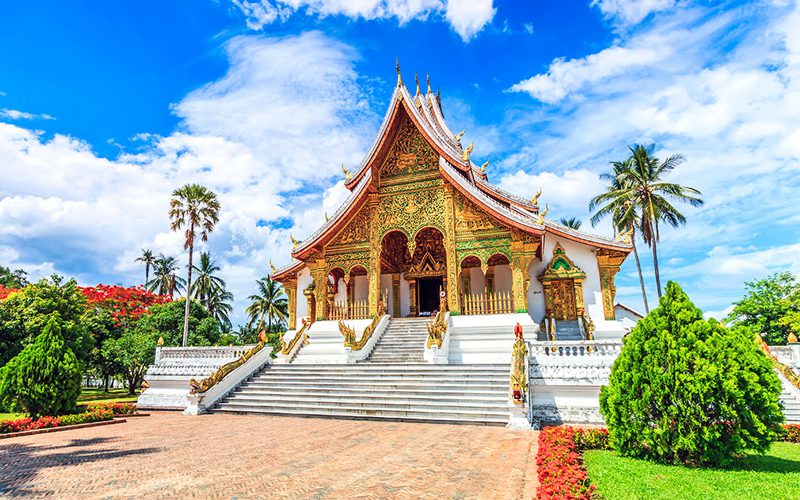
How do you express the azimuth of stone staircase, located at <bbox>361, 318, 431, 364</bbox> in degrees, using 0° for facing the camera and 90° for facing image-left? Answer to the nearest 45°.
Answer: approximately 0°

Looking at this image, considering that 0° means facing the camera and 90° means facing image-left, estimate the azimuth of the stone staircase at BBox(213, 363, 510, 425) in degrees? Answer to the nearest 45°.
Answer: approximately 0°

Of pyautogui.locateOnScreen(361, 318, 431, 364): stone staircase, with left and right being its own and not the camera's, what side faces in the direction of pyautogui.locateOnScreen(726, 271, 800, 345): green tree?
left

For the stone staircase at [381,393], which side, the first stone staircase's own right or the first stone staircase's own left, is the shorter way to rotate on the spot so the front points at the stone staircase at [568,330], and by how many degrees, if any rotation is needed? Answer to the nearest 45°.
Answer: approximately 135° to the first stone staircase's own left

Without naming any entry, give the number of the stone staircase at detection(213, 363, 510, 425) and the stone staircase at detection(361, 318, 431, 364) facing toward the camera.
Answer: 2

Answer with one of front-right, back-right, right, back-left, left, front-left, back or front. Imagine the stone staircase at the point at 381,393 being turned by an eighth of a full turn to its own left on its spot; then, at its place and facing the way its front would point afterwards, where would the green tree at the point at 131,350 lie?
back

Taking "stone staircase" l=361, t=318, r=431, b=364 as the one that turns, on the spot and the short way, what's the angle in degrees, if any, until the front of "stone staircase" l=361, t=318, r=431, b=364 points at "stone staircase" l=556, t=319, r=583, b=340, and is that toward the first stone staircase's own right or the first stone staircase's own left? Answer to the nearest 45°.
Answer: approximately 90° to the first stone staircase's own left

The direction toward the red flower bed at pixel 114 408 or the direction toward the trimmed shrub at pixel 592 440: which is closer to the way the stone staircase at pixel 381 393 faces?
the trimmed shrub

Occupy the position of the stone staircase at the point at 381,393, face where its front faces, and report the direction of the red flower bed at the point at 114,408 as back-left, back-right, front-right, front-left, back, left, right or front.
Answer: right

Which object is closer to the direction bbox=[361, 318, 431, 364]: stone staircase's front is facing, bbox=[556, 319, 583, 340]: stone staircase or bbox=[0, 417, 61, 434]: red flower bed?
the red flower bed

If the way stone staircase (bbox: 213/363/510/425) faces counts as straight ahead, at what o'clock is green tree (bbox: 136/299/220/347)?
The green tree is roughly at 5 o'clock from the stone staircase.
